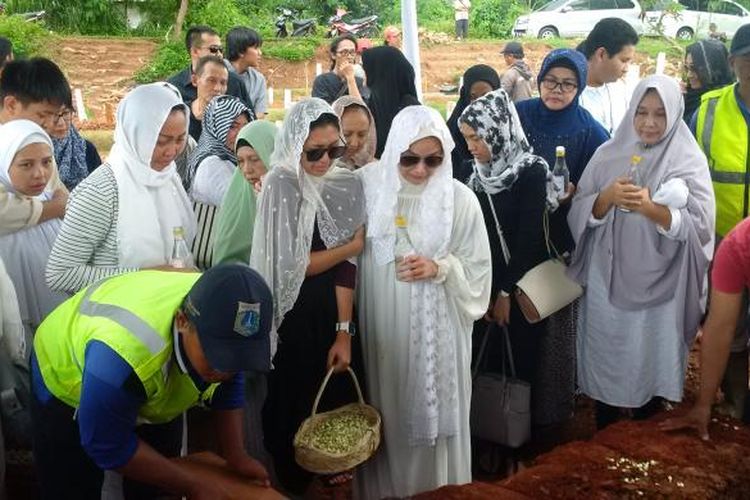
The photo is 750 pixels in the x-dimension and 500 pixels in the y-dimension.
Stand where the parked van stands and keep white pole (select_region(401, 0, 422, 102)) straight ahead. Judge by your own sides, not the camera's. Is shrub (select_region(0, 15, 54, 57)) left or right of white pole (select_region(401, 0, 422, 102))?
right

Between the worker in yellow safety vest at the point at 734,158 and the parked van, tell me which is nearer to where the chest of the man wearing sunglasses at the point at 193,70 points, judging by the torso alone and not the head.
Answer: the worker in yellow safety vest

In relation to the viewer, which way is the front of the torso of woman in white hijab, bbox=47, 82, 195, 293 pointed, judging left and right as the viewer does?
facing the viewer and to the right of the viewer

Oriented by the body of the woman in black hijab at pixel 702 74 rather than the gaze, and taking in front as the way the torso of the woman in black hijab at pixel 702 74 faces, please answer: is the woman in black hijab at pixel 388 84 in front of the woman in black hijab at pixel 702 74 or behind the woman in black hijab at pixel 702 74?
in front

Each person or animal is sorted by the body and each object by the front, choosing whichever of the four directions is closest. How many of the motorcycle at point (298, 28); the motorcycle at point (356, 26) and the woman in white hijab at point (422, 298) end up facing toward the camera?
1

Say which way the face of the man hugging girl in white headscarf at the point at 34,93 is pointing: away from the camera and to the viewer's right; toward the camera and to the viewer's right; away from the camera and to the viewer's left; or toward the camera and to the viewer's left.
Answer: toward the camera and to the viewer's right

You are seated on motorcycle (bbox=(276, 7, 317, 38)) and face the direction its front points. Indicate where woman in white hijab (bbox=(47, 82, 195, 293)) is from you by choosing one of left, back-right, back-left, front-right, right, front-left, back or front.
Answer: left

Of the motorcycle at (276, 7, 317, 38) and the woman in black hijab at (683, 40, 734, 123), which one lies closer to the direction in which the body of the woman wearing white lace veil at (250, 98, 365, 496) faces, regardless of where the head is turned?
the woman in black hijab

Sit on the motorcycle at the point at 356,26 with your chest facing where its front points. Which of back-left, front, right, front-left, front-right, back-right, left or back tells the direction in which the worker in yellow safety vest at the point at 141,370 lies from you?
left

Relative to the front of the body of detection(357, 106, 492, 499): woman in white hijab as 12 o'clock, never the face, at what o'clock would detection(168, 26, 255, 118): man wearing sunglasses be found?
The man wearing sunglasses is roughly at 5 o'clock from the woman in white hijab.

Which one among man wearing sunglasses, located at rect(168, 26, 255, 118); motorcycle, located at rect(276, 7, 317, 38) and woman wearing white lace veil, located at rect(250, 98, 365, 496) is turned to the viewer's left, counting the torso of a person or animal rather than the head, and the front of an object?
the motorcycle

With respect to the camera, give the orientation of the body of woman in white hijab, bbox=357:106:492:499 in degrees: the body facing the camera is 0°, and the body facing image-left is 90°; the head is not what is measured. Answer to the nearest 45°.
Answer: approximately 0°

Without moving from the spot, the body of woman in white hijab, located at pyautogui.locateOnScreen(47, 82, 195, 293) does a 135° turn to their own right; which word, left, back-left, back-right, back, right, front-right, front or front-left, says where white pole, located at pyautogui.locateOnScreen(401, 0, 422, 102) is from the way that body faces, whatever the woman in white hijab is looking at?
back-right

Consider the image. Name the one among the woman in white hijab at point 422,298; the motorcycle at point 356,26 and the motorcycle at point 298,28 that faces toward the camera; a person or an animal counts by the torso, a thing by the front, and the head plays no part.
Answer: the woman in white hijab

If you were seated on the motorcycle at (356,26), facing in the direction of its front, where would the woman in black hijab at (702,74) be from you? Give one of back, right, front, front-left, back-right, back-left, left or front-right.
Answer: left

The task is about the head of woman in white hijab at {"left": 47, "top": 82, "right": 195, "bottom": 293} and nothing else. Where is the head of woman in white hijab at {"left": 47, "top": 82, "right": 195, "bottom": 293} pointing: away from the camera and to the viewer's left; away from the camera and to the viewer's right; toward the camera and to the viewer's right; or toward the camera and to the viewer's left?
toward the camera and to the viewer's right
